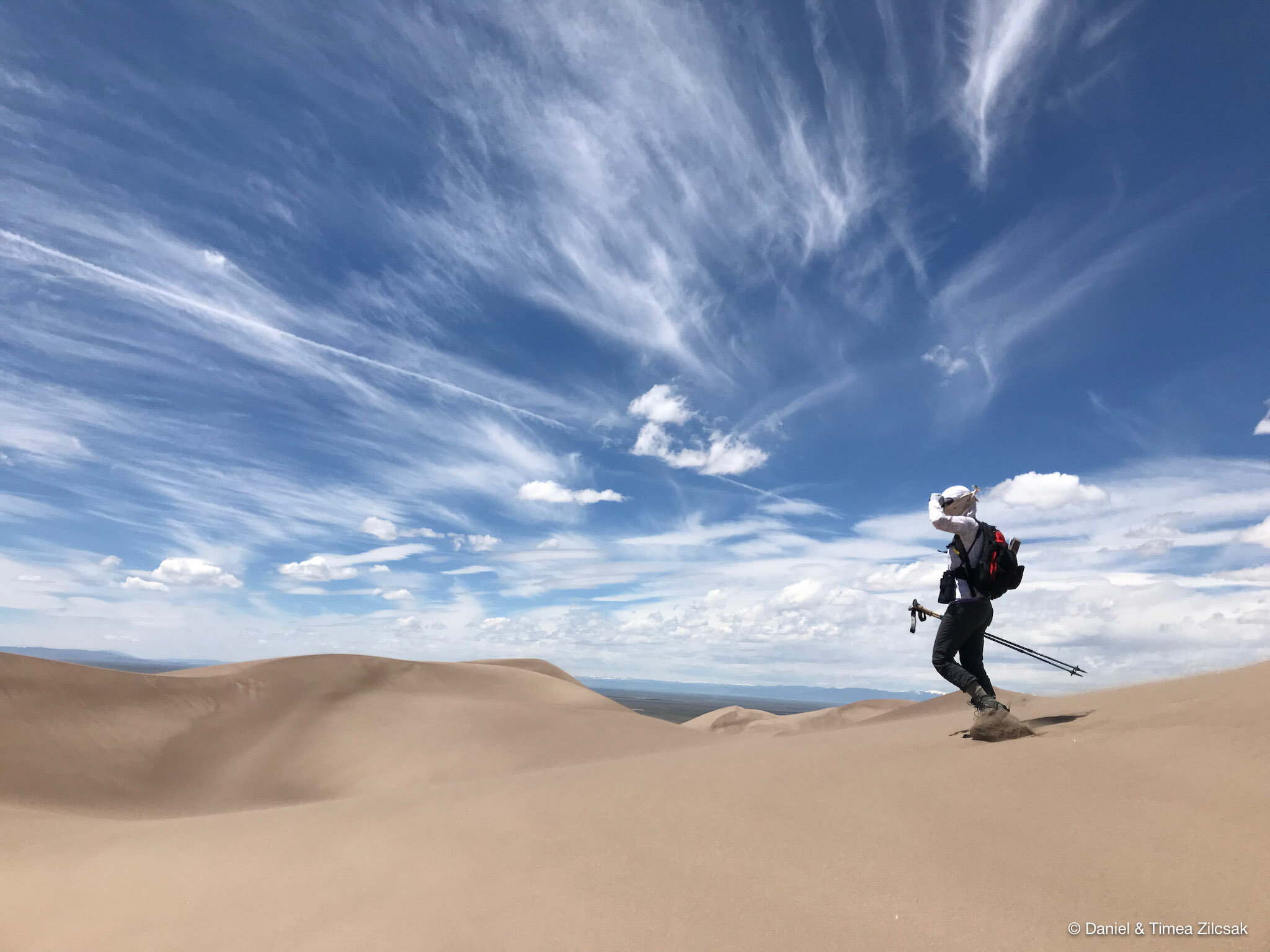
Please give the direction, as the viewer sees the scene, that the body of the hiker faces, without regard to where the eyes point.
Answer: to the viewer's left
